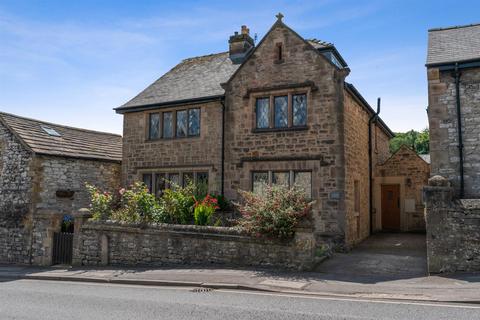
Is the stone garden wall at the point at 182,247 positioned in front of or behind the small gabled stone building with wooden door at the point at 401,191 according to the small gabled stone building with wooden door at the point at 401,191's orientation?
in front

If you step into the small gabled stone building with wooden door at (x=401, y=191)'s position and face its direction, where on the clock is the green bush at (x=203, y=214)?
The green bush is roughly at 1 o'clock from the small gabled stone building with wooden door.

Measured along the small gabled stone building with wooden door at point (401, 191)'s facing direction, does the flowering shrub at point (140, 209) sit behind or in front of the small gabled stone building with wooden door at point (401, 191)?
in front

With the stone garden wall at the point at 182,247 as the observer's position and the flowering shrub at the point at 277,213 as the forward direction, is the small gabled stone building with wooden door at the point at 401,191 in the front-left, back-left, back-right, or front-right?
front-left

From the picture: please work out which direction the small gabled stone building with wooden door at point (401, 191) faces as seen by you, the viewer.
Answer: facing the viewer

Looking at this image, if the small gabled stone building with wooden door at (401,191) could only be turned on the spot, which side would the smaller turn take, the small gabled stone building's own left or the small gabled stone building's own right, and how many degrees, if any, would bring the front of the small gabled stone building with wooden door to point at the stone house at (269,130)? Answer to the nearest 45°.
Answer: approximately 45° to the small gabled stone building's own right

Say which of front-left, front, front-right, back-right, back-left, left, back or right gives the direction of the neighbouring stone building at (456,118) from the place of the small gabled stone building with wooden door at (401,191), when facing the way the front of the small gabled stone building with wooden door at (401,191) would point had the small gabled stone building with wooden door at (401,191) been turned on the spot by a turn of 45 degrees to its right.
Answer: front-left

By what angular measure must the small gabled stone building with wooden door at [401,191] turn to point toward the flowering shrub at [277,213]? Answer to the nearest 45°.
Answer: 0° — it already faces it

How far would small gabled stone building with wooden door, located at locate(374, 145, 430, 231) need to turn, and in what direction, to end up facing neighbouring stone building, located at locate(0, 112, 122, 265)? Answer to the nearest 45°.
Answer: approximately 45° to its right
